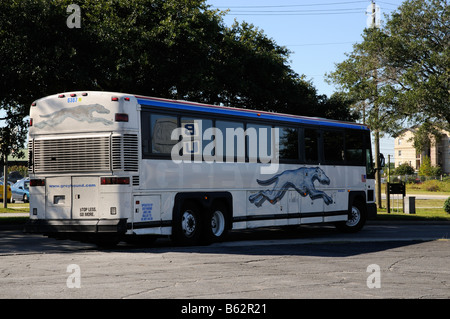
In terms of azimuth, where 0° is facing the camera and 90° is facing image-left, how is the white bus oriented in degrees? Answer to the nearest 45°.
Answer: approximately 225°

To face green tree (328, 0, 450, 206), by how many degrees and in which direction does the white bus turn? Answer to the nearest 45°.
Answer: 0° — it already faces it
